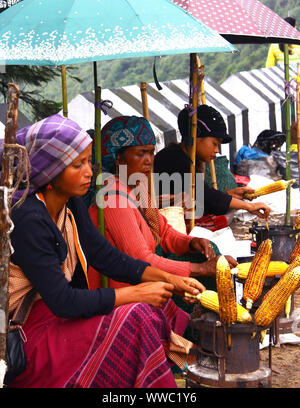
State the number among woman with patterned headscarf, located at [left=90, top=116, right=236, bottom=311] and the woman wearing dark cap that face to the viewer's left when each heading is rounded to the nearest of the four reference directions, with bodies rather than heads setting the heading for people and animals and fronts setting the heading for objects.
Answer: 0

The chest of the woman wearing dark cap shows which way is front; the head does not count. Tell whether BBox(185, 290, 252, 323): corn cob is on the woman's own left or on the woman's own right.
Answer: on the woman's own right

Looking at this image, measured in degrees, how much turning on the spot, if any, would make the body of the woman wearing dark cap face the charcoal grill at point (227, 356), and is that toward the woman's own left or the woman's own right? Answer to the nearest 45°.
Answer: approximately 90° to the woman's own right

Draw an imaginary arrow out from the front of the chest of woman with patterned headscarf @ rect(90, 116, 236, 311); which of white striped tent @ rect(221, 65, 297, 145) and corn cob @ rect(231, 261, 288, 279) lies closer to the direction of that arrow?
the corn cob

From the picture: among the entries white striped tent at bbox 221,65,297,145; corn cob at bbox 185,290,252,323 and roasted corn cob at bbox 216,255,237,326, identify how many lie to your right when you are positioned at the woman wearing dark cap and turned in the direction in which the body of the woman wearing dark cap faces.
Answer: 2

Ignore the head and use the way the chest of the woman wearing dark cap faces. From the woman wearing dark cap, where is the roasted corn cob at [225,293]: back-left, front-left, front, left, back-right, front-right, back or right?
right

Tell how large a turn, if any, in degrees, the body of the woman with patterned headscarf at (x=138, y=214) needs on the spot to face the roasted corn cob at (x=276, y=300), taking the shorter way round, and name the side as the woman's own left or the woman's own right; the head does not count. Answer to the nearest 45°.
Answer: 0° — they already face it

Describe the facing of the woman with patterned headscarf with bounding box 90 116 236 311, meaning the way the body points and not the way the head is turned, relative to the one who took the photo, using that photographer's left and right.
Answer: facing the viewer and to the right of the viewer

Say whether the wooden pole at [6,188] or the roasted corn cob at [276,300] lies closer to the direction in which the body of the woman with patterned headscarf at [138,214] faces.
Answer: the roasted corn cob

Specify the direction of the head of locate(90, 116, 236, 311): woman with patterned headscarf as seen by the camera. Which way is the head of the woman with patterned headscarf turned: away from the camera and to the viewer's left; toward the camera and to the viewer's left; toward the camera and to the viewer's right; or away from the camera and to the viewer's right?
toward the camera and to the viewer's right

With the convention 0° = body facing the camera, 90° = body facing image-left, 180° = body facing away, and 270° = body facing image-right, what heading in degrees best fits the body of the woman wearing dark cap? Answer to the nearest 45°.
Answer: approximately 270°

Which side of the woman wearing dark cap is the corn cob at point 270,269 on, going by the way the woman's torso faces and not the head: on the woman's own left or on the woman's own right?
on the woman's own right
